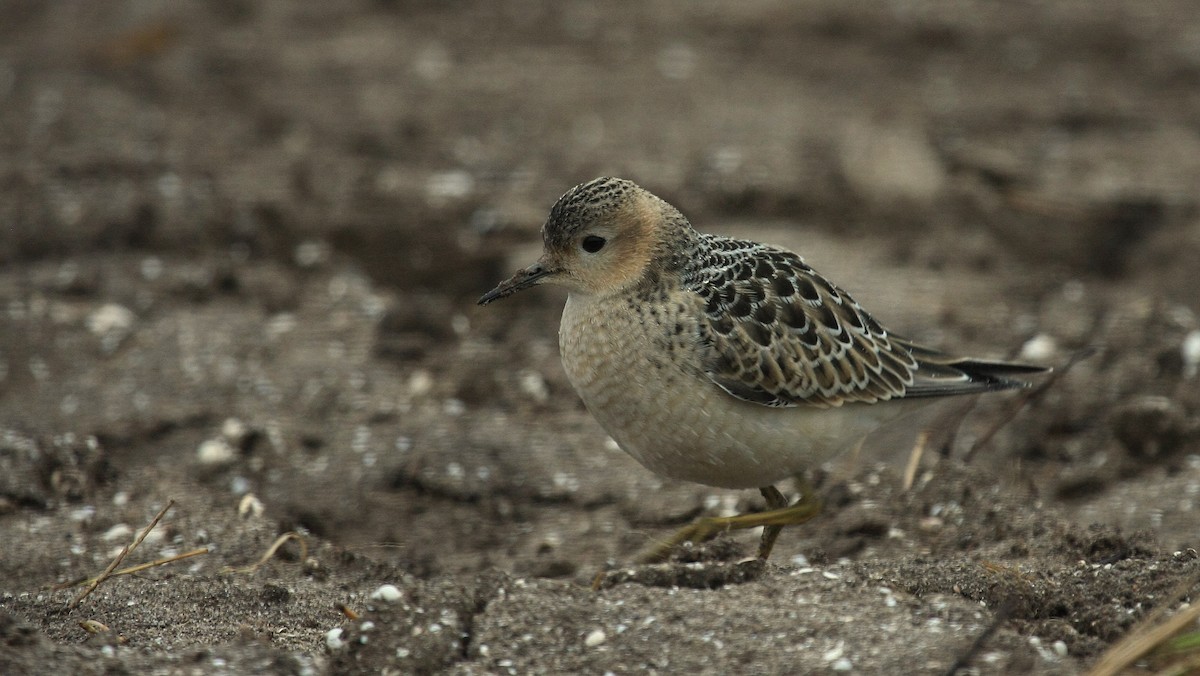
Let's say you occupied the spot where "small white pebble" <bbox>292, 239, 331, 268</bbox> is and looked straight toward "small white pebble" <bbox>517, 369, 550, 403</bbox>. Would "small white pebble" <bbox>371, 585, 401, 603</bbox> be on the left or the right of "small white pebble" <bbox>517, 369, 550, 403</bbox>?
right

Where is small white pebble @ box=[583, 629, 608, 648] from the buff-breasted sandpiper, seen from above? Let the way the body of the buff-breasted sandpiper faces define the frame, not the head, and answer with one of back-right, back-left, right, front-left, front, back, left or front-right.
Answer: left

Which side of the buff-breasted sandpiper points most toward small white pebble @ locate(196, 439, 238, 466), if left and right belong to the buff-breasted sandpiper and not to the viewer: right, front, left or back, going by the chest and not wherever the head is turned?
front

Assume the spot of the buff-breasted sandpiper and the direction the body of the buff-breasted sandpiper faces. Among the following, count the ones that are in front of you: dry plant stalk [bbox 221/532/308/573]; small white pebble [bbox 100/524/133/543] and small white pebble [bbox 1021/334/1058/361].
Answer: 2

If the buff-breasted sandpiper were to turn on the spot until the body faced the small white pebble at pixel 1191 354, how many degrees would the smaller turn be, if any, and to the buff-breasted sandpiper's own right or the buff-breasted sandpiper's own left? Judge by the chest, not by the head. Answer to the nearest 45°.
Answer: approximately 135° to the buff-breasted sandpiper's own right

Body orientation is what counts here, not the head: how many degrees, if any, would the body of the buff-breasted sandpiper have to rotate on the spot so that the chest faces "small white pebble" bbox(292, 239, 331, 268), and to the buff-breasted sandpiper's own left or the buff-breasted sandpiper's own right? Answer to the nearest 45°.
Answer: approximately 45° to the buff-breasted sandpiper's own right

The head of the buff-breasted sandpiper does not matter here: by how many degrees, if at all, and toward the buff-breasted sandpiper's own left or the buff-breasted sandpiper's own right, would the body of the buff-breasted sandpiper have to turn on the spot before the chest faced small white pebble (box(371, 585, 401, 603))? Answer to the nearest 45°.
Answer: approximately 45° to the buff-breasted sandpiper's own left

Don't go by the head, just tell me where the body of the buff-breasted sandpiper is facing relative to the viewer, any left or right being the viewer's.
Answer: facing to the left of the viewer

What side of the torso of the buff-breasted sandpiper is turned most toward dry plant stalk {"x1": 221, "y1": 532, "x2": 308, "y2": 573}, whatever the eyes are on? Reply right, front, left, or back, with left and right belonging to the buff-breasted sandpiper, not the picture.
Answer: front

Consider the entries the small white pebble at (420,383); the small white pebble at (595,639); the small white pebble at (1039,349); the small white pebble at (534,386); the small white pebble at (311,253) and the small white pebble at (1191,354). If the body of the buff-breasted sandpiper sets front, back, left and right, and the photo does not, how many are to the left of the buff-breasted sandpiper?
1

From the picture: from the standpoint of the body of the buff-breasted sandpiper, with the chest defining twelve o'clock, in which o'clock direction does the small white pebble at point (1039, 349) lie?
The small white pebble is roughly at 4 o'clock from the buff-breasted sandpiper.

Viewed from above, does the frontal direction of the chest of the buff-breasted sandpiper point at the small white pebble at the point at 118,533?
yes

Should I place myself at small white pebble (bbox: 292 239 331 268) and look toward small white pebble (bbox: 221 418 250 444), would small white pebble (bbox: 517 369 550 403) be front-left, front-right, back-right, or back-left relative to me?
front-left

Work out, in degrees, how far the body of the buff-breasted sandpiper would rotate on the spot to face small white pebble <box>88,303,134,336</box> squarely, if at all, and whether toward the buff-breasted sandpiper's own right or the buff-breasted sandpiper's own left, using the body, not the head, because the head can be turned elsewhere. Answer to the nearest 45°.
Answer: approximately 45° to the buff-breasted sandpiper's own right
